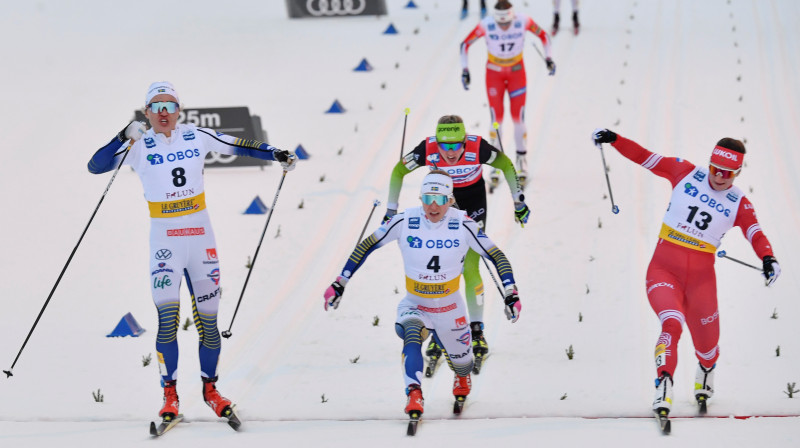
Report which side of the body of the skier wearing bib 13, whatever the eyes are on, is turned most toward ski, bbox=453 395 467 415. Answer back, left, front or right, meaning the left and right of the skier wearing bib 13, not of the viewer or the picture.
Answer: right

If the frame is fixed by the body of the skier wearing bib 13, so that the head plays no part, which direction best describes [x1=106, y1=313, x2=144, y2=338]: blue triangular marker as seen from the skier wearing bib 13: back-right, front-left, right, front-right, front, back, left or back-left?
right

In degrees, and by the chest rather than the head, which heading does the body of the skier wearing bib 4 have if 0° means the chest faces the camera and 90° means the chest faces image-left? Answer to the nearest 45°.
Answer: approximately 0°

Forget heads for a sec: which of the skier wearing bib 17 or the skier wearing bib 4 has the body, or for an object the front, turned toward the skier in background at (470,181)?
the skier wearing bib 17

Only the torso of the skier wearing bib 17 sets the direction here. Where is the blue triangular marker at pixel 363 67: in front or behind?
behind

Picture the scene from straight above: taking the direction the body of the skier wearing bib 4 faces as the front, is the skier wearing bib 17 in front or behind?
behind

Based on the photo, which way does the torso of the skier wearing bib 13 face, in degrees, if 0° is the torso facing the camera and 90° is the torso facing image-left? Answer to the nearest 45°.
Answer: approximately 0°

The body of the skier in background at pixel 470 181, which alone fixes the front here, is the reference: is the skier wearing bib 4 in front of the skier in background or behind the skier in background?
in front

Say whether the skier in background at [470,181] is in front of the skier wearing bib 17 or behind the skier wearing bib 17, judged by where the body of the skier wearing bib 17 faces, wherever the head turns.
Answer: in front
